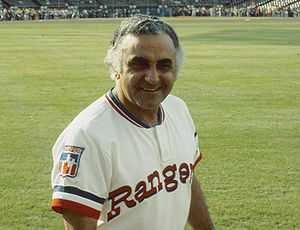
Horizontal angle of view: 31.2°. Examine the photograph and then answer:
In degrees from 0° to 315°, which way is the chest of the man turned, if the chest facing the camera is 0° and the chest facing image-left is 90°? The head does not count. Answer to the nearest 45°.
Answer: approximately 315°
